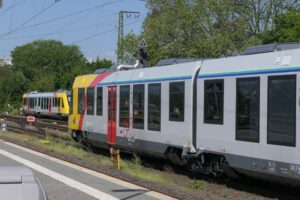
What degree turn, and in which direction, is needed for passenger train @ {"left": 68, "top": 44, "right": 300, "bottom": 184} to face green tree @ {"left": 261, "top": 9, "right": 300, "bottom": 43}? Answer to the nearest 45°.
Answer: approximately 45° to its right

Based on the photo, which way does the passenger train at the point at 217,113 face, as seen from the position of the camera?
facing away from the viewer and to the left of the viewer
